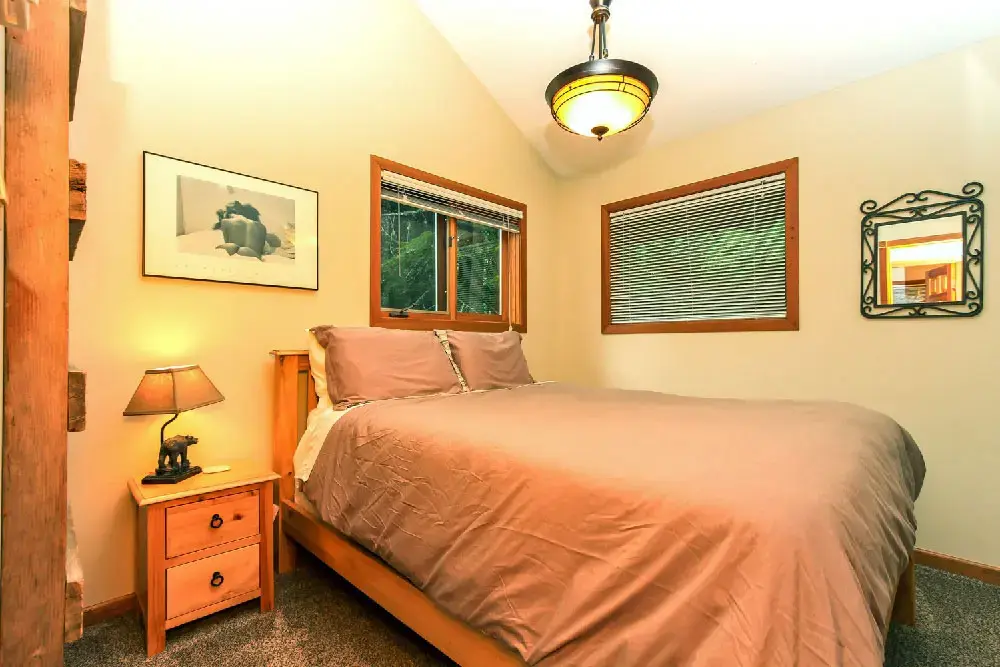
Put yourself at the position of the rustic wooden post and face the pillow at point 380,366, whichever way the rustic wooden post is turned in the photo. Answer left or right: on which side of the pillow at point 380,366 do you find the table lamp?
left

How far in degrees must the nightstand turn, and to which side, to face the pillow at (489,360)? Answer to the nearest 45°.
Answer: approximately 45° to its left

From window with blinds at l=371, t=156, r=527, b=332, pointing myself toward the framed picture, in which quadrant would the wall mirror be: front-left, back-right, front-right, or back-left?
back-left

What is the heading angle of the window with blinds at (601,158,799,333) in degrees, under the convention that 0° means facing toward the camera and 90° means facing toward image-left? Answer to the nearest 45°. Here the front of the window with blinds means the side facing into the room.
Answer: approximately 45°

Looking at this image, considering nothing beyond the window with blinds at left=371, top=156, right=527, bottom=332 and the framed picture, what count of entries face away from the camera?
0

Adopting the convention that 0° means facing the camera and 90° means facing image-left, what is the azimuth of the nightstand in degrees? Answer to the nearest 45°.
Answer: approximately 315°

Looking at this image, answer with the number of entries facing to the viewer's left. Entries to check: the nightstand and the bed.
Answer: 0
